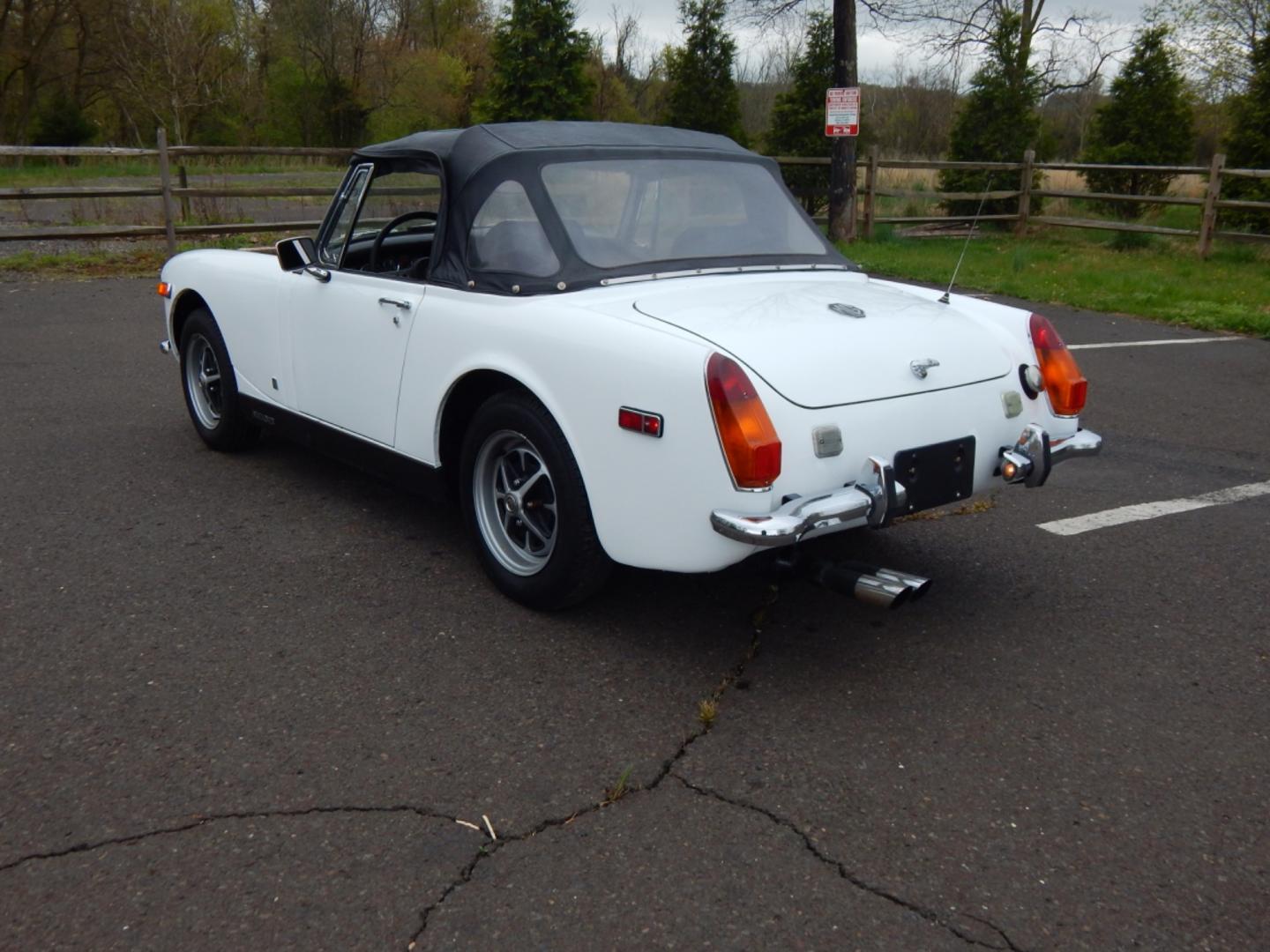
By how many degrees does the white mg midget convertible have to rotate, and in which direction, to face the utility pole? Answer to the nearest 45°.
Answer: approximately 45° to its right

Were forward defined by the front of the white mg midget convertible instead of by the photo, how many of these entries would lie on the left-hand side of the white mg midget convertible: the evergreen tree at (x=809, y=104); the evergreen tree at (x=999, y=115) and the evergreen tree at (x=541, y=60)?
0

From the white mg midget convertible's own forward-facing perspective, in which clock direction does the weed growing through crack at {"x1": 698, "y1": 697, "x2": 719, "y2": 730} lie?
The weed growing through crack is roughly at 7 o'clock from the white mg midget convertible.

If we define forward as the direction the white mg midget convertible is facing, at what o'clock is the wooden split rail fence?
The wooden split rail fence is roughly at 1 o'clock from the white mg midget convertible.

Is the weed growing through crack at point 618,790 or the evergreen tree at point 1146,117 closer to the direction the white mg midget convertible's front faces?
the evergreen tree

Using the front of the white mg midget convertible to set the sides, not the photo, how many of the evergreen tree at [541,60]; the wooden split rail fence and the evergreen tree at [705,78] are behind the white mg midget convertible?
0

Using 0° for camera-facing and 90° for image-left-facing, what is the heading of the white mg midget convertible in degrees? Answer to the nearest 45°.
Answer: approximately 135°

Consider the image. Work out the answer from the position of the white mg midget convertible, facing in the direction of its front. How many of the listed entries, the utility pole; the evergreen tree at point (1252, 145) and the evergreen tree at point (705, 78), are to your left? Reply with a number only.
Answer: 0

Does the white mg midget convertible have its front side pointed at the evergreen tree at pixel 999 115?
no

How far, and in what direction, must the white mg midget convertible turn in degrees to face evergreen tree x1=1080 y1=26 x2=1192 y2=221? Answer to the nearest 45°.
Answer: approximately 90° to its right

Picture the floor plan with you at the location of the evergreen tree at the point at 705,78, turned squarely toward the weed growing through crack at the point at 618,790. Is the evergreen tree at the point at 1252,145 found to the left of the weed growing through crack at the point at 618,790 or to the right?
left

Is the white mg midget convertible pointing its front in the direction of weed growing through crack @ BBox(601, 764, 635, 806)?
no

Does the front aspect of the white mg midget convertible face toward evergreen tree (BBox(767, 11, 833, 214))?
no

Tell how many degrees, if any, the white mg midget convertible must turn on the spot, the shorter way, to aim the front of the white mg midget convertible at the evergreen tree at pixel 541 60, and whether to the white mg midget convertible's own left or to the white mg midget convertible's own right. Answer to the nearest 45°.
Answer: approximately 45° to the white mg midget convertible's own right
